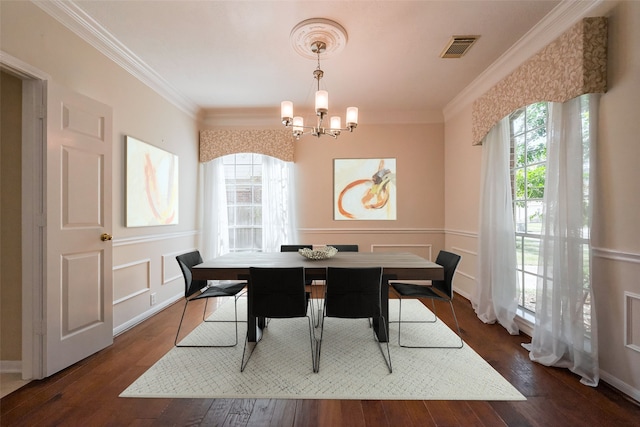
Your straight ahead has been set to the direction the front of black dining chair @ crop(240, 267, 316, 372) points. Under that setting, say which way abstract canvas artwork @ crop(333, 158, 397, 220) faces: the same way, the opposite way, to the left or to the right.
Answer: the opposite way

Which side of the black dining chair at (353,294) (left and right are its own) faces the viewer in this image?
back

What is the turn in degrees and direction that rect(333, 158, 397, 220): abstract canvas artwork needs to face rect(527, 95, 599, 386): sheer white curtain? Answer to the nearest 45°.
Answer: approximately 45° to its left

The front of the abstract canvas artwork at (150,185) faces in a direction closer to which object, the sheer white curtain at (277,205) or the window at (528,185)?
the window

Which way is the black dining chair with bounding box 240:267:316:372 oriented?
away from the camera

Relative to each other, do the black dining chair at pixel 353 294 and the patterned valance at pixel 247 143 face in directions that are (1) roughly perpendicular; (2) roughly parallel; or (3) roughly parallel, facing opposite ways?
roughly parallel, facing opposite ways

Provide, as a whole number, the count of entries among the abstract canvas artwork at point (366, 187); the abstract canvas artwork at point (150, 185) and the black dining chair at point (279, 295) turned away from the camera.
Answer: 1

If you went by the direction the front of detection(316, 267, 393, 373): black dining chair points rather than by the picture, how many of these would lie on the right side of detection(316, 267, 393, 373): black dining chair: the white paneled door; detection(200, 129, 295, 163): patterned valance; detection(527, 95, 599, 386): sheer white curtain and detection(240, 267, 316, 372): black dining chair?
1

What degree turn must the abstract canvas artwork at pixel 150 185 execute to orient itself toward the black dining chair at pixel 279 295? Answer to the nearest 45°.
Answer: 0° — it already faces it

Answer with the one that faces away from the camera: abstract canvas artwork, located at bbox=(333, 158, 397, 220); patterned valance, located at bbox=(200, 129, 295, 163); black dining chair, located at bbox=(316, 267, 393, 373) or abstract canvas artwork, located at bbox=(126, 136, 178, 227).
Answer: the black dining chair

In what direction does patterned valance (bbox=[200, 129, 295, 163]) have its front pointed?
toward the camera

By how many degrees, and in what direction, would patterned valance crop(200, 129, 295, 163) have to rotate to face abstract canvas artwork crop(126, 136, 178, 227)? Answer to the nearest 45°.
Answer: approximately 45° to its right

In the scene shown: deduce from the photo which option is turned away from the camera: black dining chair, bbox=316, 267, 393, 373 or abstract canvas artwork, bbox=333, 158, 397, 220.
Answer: the black dining chair

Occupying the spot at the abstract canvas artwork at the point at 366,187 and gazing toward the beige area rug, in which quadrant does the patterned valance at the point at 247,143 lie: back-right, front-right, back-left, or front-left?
front-right

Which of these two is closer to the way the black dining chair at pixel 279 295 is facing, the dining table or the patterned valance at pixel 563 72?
the dining table

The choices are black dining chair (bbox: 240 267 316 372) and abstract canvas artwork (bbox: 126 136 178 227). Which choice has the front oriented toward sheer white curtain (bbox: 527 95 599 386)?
the abstract canvas artwork

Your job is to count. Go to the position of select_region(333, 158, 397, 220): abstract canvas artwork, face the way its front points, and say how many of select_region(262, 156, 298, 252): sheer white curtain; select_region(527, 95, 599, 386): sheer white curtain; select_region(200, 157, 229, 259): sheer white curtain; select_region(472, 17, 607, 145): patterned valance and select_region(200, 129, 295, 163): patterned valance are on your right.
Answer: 3

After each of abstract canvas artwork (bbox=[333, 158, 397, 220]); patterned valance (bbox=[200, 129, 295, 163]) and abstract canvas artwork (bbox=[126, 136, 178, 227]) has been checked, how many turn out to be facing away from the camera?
0

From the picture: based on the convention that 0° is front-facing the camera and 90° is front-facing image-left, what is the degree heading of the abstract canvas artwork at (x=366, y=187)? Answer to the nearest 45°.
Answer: approximately 0°

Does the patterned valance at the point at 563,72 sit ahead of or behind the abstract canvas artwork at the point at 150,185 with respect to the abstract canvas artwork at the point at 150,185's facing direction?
ahead

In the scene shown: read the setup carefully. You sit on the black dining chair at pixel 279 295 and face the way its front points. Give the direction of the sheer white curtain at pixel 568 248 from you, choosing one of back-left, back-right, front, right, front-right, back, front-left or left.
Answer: right

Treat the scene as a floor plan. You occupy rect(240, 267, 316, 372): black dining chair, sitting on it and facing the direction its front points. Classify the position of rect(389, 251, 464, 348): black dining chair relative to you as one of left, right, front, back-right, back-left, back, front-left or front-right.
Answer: right

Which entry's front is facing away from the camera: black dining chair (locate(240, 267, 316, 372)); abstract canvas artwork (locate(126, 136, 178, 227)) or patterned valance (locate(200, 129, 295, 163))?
the black dining chair

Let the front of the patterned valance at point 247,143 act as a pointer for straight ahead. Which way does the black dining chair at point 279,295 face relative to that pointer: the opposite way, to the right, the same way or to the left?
the opposite way
